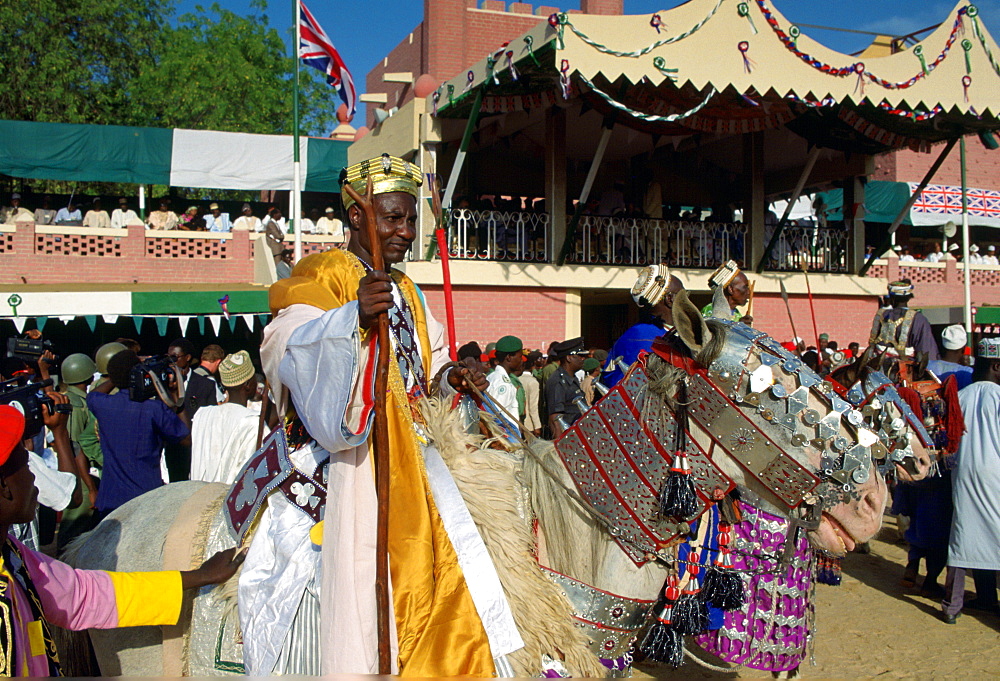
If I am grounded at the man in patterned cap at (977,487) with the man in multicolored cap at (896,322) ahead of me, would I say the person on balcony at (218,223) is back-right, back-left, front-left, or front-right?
front-left

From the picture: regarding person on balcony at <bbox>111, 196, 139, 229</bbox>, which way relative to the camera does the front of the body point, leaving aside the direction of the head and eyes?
toward the camera

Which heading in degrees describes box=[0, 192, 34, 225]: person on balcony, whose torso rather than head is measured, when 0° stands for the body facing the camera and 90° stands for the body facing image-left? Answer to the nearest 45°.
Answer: approximately 0°

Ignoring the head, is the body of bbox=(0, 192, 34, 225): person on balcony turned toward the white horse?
yes

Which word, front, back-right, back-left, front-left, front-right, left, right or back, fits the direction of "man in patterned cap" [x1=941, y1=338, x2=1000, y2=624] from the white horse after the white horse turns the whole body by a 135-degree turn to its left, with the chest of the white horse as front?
right

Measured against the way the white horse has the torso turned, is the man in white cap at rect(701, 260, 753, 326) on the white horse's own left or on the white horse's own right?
on the white horse's own left

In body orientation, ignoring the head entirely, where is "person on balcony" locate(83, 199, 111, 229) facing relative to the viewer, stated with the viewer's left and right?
facing the viewer

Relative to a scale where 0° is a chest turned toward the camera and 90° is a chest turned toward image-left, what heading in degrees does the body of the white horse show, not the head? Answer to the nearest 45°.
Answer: approximately 270°

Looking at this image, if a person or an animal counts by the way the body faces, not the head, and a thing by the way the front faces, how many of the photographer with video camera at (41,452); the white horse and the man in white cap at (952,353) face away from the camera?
1

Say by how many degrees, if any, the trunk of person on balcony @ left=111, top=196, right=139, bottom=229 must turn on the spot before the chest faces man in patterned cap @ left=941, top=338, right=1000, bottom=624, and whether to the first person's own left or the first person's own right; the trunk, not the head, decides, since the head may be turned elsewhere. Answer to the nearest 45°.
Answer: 0° — they already face them

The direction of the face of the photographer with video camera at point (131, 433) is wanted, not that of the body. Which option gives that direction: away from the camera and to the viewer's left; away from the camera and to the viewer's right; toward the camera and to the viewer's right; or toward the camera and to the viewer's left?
away from the camera and to the viewer's right

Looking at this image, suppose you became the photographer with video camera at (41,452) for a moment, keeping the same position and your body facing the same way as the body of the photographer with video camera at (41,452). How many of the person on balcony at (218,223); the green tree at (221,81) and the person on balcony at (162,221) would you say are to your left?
3
